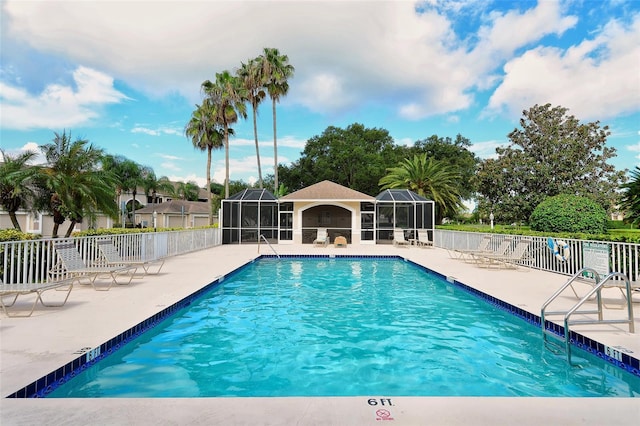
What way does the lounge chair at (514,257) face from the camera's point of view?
to the viewer's left

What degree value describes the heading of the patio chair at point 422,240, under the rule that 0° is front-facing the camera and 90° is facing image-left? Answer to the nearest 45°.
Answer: approximately 45°

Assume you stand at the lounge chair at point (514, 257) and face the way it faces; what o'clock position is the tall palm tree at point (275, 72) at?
The tall palm tree is roughly at 1 o'clock from the lounge chair.

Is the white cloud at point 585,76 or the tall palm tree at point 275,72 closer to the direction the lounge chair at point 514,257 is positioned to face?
the tall palm tree

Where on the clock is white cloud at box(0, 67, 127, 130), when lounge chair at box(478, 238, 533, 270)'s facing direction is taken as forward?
The white cloud is roughly at 12 o'clock from the lounge chair.

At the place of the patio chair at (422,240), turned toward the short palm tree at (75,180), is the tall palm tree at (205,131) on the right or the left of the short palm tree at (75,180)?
right
